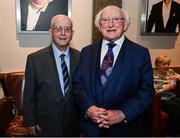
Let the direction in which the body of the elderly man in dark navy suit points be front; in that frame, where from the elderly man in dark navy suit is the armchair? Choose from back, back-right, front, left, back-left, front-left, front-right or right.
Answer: back-right

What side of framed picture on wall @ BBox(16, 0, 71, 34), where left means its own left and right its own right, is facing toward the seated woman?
left

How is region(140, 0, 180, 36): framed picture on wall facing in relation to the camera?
toward the camera

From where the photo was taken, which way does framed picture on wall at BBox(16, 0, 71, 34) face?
toward the camera

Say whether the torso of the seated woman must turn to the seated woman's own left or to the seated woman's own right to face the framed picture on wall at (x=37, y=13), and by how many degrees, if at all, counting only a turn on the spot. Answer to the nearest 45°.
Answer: approximately 135° to the seated woman's own right
